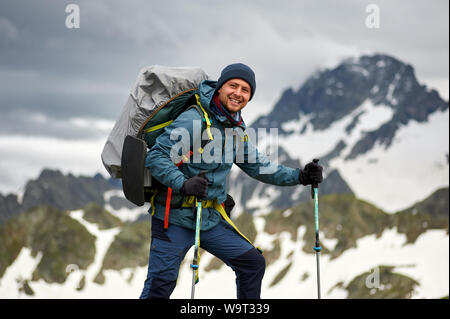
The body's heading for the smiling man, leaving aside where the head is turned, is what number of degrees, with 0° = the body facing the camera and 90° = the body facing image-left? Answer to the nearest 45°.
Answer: approximately 315°
